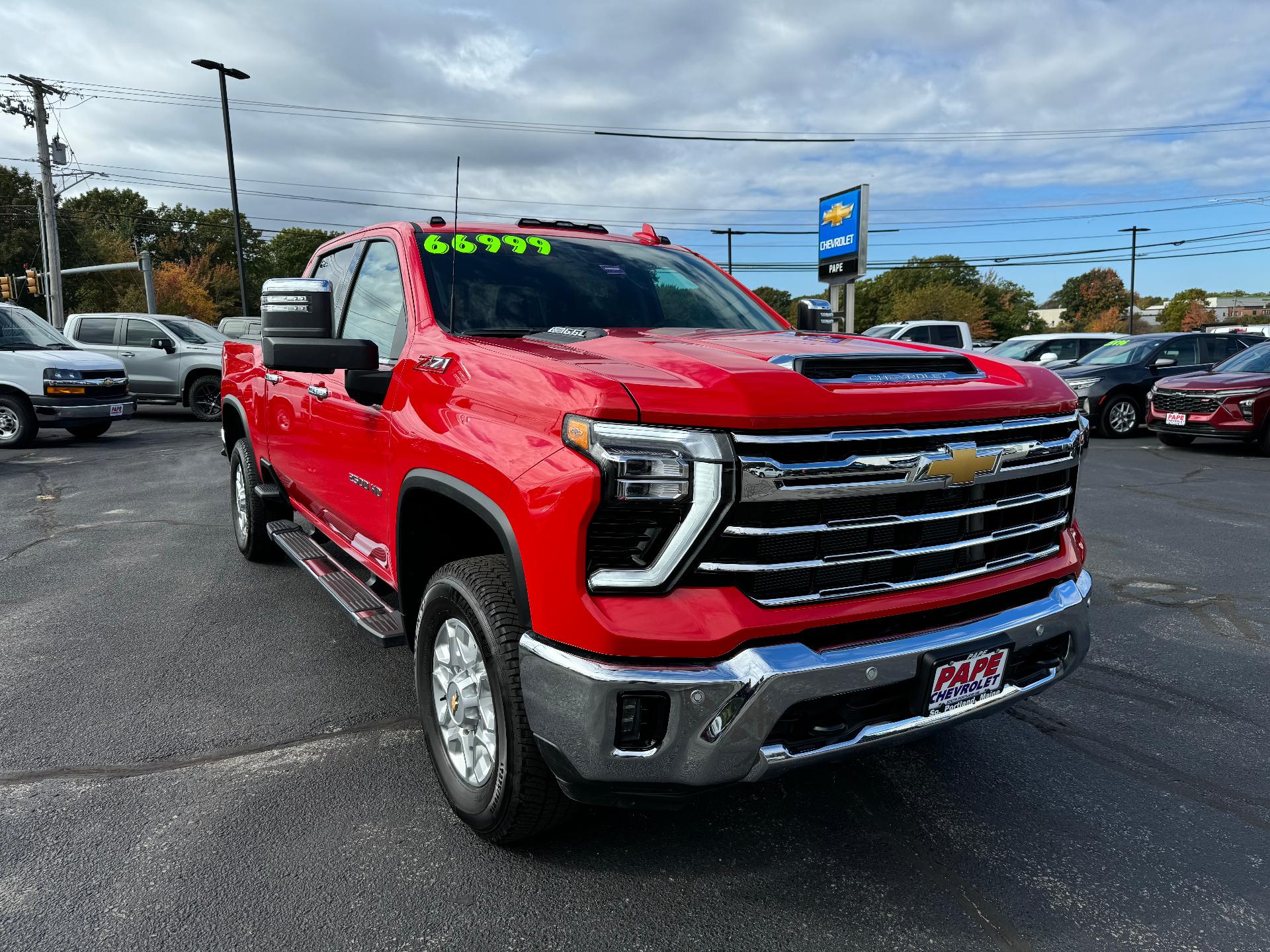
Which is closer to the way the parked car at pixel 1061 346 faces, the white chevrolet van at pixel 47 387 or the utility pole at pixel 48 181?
the white chevrolet van

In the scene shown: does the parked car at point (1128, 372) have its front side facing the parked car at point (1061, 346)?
no

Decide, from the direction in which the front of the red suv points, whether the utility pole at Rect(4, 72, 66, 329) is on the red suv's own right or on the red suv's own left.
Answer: on the red suv's own right

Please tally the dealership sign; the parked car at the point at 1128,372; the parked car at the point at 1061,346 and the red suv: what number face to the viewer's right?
0

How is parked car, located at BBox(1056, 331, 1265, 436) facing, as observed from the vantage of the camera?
facing the viewer and to the left of the viewer

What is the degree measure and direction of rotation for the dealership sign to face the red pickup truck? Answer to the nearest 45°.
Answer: approximately 45° to its left

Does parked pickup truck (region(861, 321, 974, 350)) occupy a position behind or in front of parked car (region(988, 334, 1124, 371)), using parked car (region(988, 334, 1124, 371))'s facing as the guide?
in front

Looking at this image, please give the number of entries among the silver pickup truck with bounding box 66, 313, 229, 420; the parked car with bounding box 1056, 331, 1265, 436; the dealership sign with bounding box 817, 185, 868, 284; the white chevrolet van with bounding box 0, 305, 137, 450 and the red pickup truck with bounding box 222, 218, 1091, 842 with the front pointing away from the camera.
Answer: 0

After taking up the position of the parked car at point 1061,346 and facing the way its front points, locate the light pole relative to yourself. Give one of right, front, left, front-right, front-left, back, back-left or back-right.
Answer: front-right

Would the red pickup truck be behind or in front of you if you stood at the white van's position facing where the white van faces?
in front

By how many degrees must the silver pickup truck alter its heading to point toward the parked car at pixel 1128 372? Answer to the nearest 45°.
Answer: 0° — it already faces it

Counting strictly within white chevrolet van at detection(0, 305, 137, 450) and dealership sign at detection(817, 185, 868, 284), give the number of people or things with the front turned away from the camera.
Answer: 0

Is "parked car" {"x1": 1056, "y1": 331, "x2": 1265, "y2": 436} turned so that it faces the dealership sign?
no

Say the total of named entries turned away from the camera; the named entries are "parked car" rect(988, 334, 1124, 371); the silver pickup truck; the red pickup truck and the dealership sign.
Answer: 0
